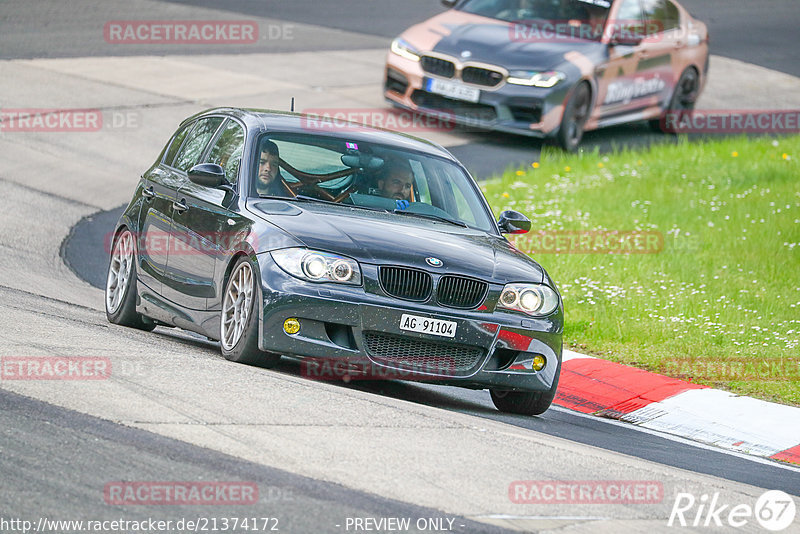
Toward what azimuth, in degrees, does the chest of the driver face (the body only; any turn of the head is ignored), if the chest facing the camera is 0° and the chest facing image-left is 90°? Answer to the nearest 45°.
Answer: approximately 315°

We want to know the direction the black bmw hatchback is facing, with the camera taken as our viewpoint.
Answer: facing the viewer and to the right of the viewer

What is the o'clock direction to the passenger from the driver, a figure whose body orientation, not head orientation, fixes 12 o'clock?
The passenger is roughly at 4 o'clock from the driver.
